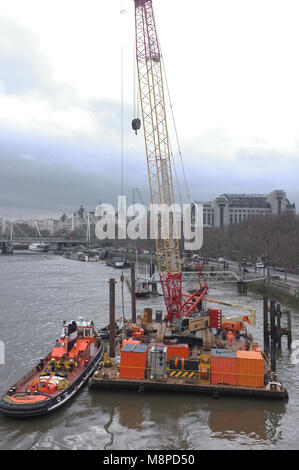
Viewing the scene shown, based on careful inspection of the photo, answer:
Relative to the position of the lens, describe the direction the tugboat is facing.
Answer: facing away from the viewer and to the right of the viewer

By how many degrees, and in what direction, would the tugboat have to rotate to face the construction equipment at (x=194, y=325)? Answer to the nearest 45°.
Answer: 0° — it already faces it

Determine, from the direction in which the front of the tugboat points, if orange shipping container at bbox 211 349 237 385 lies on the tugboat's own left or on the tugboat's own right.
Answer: on the tugboat's own right

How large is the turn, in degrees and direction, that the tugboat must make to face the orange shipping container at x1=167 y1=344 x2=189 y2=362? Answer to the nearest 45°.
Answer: approximately 45° to its right

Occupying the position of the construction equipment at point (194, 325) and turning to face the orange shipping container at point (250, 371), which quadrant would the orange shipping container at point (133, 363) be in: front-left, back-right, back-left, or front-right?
front-right

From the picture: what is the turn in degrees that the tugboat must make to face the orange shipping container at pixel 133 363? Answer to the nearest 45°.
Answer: approximately 45° to its right

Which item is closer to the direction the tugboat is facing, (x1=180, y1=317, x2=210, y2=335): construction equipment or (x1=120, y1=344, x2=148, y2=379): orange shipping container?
the construction equipment

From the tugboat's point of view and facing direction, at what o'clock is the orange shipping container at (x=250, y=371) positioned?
The orange shipping container is roughly at 2 o'clock from the tugboat.
